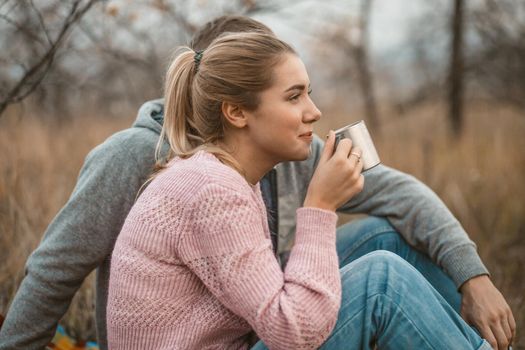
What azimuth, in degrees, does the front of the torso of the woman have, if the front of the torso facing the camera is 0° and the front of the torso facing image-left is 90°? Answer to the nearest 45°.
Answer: approximately 270°

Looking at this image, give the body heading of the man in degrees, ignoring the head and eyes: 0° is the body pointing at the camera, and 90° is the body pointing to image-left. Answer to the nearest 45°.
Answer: approximately 315°

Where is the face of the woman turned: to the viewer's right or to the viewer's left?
to the viewer's right

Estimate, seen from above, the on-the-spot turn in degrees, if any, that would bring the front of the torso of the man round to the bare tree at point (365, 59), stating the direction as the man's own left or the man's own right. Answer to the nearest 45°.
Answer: approximately 135° to the man's own left

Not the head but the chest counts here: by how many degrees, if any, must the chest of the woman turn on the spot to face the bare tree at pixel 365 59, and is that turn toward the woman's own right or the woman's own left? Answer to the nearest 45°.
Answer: approximately 90° to the woman's own left
